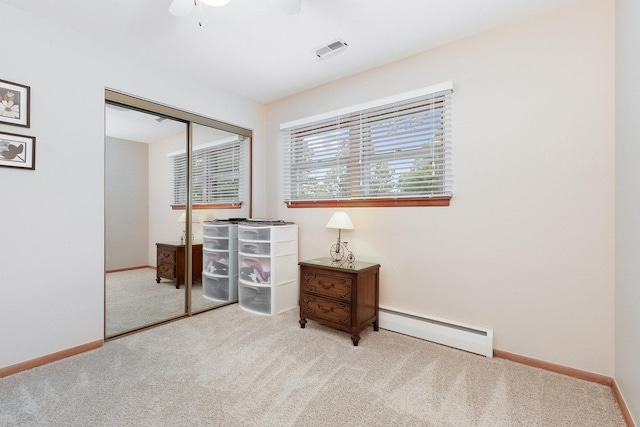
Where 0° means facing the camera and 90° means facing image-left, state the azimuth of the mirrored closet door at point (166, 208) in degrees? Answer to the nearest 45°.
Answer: approximately 315°

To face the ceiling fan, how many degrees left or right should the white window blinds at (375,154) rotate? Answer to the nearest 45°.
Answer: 0° — it already faces it

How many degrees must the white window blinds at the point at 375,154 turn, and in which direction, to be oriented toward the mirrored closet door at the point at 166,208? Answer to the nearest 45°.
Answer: approximately 45° to its right

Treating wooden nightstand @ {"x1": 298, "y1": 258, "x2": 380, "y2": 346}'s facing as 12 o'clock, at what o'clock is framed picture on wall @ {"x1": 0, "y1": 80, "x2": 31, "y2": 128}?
The framed picture on wall is roughly at 1 o'clock from the wooden nightstand.

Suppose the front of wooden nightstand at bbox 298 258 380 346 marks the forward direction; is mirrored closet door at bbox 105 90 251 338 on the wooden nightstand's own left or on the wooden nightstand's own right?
on the wooden nightstand's own right

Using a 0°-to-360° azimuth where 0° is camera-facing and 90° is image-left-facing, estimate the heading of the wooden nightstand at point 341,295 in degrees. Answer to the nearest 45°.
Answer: approximately 45°

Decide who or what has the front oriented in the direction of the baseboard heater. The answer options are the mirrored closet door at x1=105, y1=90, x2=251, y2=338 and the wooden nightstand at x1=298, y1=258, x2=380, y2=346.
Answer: the mirrored closet door
